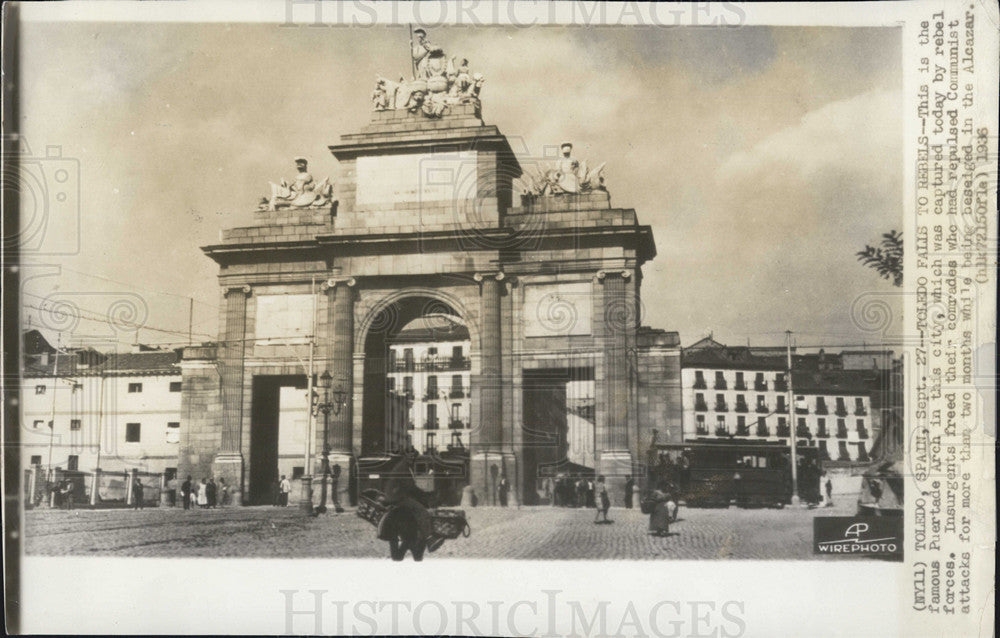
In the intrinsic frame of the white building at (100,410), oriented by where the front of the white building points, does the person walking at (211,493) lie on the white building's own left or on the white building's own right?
on the white building's own left

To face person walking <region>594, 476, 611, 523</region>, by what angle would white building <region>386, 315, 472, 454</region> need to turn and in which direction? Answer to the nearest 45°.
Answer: approximately 45° to its left

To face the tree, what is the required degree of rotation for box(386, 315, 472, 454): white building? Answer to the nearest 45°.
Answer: approximately 45° to its left

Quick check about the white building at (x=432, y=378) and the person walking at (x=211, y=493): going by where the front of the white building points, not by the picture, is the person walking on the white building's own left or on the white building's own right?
on the white building's own right

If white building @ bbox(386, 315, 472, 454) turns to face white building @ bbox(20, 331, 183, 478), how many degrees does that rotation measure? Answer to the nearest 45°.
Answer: approximately 90° to its right

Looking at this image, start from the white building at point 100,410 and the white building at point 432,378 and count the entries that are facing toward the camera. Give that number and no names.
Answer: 2

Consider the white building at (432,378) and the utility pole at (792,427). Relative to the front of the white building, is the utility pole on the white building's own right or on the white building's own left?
on the white building's own left

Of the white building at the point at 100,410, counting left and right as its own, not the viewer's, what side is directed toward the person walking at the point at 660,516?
left

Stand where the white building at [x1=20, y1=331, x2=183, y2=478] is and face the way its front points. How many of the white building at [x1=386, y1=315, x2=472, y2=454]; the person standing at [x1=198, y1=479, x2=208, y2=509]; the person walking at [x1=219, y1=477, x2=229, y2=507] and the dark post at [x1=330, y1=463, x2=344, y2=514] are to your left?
4

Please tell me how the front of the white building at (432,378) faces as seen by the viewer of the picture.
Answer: facing the viewer

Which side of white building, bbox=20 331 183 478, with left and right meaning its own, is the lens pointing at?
front

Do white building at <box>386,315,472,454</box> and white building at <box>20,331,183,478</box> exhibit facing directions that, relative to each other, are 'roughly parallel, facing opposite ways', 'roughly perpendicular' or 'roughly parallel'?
roughly parallel
